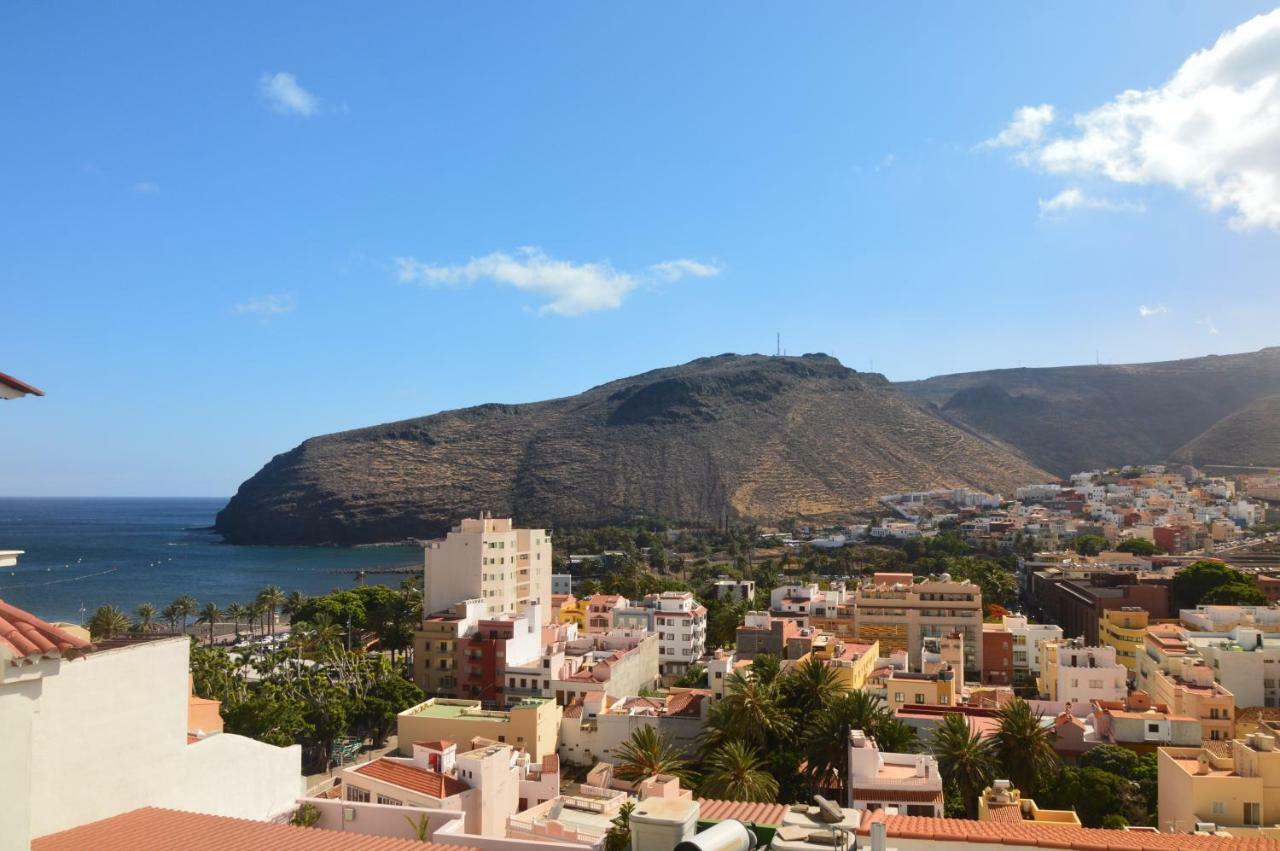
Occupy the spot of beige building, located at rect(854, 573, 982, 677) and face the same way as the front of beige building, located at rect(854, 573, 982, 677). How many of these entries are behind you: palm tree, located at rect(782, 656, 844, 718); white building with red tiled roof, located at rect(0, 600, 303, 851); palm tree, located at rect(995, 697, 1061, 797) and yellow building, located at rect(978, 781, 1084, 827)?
0

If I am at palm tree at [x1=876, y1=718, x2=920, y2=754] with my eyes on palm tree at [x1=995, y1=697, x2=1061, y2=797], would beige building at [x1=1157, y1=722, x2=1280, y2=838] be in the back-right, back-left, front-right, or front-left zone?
front-right

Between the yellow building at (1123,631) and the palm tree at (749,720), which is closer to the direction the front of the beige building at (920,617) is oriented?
the palm tree

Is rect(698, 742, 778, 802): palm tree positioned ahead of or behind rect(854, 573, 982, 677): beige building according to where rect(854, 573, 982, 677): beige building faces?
ahead

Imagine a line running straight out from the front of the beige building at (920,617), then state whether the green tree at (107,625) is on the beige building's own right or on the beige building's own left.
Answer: on the beige building's own right

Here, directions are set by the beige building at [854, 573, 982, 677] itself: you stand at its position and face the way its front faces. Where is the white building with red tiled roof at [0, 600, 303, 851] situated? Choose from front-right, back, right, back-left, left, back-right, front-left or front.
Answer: front

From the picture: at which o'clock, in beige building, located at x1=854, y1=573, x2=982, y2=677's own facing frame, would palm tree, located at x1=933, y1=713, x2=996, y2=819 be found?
The palm tree is roughly at 12 o'clock from the beige building.

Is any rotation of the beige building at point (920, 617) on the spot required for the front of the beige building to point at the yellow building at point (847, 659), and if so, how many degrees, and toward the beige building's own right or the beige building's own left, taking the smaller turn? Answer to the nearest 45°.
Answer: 0° — it already faces it

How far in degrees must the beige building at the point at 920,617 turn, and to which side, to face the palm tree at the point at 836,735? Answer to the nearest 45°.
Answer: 0° — it already faces it

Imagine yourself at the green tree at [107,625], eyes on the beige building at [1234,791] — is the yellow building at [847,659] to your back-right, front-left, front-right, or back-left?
front-left

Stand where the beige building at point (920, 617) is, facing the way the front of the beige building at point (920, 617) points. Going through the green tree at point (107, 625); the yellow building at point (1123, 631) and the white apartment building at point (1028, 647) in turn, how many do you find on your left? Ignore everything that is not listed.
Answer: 2

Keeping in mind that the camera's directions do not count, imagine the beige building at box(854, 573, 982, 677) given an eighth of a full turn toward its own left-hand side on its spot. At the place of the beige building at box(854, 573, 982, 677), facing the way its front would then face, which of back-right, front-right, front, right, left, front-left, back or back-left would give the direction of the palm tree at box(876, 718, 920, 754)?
front-right

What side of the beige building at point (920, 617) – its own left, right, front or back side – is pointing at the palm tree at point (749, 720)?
front

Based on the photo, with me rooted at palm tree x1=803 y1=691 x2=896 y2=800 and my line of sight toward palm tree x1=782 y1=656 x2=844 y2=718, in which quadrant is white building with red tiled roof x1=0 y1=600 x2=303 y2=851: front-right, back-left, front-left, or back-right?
back-left

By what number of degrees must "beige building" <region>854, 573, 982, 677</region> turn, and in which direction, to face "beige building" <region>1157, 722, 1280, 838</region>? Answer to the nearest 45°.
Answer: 0° — it already faces it

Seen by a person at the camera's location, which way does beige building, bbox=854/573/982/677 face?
facing the viewer

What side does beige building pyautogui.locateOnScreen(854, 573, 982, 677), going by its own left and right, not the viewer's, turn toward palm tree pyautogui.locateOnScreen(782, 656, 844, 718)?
front
